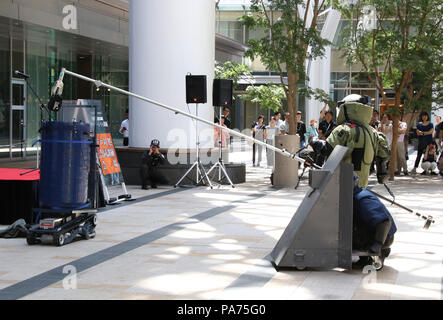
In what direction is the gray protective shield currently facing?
to the viewer's left

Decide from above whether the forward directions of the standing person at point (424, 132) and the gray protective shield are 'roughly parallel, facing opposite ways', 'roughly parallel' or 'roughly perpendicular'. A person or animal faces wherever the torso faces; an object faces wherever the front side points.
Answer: roughly perpendicular

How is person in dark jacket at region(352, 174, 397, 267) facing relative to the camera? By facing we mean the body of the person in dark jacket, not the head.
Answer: to the viewer's left

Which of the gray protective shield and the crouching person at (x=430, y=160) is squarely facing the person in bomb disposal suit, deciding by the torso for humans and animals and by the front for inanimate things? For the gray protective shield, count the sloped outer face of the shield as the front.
the crouching person

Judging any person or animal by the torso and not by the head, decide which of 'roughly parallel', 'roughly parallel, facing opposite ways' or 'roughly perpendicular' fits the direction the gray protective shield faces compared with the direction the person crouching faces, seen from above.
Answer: roughly perpendicular

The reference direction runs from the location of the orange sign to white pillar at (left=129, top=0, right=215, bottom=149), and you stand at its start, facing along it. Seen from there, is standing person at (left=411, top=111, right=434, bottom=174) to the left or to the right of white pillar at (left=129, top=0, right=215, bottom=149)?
right

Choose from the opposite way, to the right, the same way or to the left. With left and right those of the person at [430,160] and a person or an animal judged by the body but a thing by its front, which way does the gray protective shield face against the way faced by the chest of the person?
to the right

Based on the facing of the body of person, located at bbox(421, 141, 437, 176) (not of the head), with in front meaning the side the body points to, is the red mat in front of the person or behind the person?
in front

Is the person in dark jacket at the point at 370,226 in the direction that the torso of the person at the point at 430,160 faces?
yes

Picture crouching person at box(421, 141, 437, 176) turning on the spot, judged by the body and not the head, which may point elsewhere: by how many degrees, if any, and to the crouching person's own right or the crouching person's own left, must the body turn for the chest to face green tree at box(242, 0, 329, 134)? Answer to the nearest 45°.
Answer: approximately 45° to the crouching person's own right

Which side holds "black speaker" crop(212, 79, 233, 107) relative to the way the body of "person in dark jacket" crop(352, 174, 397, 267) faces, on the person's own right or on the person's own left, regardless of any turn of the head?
on the person's own right

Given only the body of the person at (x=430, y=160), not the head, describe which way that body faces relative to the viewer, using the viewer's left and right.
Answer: facing the viewer

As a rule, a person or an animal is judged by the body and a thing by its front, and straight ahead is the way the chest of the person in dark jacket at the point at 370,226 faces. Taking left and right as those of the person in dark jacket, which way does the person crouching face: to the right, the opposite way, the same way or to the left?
to the left

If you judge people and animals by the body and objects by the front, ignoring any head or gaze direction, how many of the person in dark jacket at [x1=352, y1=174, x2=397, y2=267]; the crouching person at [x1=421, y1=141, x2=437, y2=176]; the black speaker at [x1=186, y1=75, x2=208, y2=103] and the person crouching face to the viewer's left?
1

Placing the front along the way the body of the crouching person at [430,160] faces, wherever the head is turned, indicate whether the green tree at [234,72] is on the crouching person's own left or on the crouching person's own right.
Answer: on the crouching person's own right

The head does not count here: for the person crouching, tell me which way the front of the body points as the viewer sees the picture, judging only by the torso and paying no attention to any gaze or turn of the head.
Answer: toward the camera
